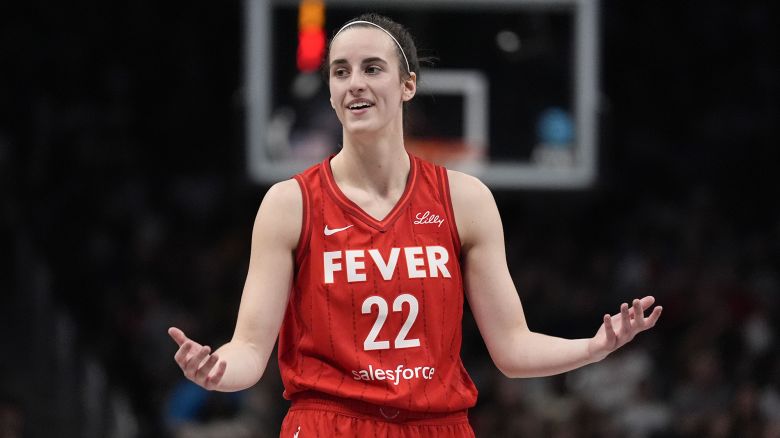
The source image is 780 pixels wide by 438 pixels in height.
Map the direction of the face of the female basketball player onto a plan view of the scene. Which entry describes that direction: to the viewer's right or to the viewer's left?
to the viewer's left

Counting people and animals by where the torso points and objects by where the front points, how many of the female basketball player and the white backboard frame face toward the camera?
2

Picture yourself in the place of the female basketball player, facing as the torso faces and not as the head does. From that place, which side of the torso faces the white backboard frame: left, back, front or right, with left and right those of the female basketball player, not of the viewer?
back

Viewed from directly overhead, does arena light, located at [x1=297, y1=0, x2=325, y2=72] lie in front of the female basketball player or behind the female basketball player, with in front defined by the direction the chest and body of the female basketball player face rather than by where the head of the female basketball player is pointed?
behind

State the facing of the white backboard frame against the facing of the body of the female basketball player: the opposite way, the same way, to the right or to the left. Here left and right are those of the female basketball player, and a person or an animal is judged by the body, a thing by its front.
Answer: the same way

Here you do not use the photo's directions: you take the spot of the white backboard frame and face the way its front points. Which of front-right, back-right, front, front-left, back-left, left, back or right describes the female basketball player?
front

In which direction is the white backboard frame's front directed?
toward the camera

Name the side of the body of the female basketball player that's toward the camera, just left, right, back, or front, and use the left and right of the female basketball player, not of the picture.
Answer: front
